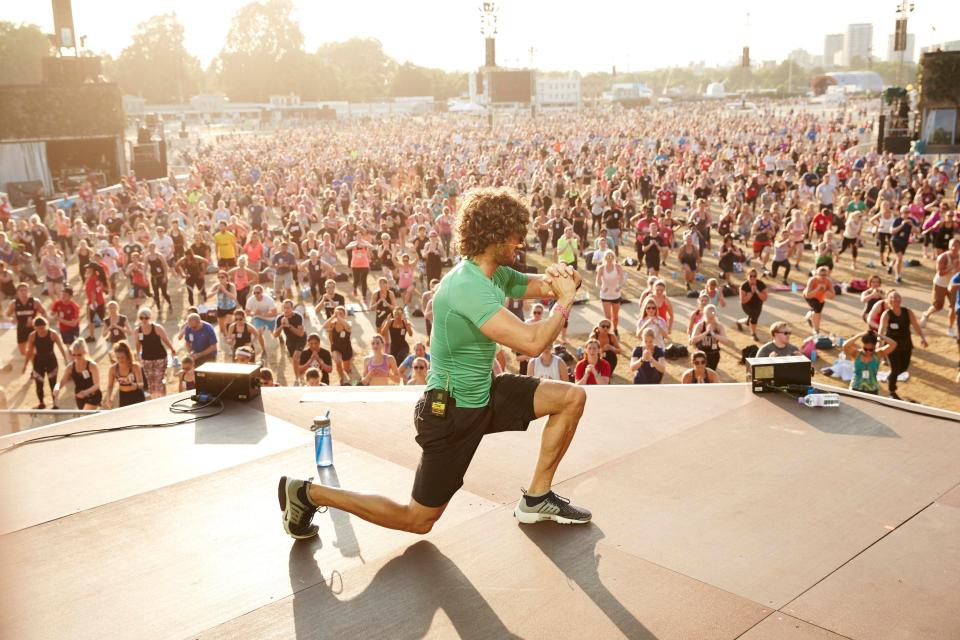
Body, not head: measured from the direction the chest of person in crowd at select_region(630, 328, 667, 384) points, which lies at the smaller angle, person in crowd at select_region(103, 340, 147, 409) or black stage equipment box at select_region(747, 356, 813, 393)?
the black stage equipment box

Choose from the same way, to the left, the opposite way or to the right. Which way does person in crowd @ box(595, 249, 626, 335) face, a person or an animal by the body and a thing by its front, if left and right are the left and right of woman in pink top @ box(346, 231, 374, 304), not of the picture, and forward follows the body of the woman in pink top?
the same way

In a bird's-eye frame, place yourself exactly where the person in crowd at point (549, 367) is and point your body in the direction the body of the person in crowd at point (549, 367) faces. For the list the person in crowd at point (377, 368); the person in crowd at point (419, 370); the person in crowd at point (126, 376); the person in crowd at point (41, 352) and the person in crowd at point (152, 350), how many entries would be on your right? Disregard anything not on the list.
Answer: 5

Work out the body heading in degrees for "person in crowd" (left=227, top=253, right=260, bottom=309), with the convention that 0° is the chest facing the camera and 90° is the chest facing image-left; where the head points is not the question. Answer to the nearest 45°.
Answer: approximately 0°

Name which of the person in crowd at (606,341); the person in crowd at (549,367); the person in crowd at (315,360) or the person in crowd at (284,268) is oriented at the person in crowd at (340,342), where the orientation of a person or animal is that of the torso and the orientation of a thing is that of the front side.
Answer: the person in crowd at (284,268)

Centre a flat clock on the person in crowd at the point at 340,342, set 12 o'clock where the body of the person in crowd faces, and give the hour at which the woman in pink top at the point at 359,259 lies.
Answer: The woman in pink top is roughly at 6 o'clock from the person in crowd.

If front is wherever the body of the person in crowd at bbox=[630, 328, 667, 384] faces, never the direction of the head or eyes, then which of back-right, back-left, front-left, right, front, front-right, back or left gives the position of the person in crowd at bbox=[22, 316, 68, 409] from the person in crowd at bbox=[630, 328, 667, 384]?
right

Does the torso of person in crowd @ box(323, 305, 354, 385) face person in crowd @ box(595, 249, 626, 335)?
no

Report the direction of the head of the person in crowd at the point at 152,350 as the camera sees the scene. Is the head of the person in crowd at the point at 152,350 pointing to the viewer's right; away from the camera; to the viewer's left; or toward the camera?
toward the camera

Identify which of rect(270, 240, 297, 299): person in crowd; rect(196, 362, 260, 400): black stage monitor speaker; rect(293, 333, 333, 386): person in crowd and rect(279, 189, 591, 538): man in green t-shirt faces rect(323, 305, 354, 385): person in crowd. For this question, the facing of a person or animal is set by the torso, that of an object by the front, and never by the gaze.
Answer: rect(270, 240, 297, 299): person in crowd

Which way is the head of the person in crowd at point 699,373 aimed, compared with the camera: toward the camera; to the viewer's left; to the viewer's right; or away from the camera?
toward the camera

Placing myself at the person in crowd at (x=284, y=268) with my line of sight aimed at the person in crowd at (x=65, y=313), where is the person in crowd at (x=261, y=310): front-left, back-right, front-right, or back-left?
front-left

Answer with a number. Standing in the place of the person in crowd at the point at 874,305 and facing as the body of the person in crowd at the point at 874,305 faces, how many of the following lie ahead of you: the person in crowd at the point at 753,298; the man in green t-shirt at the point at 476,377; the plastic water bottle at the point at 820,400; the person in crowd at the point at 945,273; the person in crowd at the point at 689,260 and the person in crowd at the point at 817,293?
2

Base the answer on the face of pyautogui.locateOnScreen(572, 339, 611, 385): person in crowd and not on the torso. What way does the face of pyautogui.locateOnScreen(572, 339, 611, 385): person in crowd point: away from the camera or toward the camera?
toward the camera

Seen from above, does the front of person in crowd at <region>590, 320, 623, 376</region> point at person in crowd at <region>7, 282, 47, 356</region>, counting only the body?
no

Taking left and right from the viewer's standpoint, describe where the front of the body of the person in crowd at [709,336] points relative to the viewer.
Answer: facing the viewer

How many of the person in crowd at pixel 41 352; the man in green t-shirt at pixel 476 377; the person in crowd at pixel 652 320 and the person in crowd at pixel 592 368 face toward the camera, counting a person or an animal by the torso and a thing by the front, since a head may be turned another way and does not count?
3

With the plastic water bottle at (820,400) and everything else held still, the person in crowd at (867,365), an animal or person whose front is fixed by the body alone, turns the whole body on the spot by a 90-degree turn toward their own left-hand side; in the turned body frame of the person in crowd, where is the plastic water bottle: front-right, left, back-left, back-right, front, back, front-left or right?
right

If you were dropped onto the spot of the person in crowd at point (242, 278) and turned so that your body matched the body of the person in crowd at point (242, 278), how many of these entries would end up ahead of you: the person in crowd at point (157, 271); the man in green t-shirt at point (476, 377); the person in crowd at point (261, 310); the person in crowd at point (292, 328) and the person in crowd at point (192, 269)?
3
